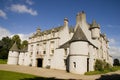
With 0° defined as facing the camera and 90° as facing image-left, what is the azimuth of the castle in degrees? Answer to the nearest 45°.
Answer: approximately 45°
